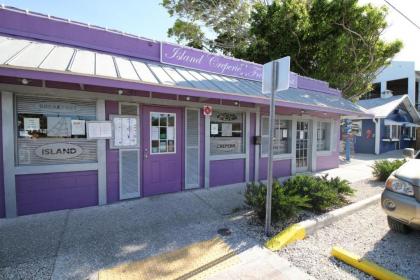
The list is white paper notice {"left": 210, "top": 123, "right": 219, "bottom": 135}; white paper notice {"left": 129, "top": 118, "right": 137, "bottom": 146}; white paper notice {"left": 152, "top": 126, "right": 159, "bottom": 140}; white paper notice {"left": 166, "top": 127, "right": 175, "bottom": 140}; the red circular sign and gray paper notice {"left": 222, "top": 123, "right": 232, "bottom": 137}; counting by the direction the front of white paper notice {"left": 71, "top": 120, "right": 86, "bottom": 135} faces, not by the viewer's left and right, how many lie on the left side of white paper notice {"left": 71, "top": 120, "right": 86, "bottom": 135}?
6

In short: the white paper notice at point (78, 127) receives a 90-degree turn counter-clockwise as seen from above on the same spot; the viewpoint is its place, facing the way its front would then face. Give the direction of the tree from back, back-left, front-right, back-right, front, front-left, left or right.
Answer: front

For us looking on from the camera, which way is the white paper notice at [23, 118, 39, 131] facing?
facing the viewer

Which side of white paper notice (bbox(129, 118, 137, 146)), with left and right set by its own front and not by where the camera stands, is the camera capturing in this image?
front

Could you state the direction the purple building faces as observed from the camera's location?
facing the viewer and to the right of the viewer

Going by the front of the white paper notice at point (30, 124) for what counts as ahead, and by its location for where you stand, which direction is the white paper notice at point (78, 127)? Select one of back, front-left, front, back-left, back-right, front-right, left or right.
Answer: left

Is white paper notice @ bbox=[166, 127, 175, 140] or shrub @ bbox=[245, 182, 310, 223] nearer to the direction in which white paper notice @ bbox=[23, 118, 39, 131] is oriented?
the shrub

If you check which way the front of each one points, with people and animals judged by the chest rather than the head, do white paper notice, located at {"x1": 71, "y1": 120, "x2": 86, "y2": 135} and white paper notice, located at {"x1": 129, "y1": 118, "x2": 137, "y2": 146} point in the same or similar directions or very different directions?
same or similar directions

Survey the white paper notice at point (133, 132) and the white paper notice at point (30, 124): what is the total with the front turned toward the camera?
2

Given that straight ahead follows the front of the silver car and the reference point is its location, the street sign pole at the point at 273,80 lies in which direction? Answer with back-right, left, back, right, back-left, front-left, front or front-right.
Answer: front

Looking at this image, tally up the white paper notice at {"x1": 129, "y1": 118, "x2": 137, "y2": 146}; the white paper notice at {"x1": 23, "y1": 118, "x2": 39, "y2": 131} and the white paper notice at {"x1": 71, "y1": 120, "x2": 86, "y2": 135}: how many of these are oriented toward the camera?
3

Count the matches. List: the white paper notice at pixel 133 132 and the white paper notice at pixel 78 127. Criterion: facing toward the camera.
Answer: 2

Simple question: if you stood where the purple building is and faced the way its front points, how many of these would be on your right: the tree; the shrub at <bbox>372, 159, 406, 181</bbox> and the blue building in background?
0

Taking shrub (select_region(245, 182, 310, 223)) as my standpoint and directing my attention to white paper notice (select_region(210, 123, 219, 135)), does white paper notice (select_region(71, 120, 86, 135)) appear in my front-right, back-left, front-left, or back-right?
front-left

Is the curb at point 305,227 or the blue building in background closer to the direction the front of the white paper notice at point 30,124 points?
the curb

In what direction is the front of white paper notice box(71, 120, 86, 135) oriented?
toward the camera

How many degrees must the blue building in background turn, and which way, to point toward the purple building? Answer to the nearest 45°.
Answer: approximately 45° to its right

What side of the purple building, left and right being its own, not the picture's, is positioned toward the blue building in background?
left

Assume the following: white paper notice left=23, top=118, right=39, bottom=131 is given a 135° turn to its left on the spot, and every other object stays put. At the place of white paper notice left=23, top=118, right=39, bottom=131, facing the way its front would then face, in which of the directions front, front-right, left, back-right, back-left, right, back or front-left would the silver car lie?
right

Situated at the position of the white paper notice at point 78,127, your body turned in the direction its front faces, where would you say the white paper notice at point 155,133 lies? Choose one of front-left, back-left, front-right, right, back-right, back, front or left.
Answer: left

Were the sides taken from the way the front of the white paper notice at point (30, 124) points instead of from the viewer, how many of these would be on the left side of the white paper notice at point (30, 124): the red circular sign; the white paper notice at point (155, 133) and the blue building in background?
3

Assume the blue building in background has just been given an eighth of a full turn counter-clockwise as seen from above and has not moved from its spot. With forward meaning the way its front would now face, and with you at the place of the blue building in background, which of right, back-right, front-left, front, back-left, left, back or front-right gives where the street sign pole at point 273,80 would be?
right

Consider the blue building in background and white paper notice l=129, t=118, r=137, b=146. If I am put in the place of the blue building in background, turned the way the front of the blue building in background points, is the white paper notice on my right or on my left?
on my right
